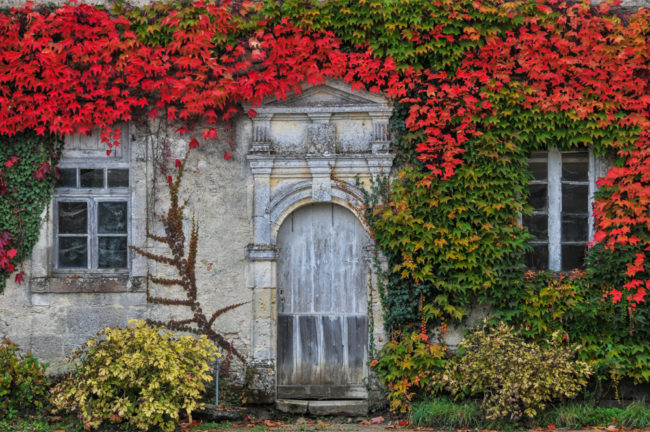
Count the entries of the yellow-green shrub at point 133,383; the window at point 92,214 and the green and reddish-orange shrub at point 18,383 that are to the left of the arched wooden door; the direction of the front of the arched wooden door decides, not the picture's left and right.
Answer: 0

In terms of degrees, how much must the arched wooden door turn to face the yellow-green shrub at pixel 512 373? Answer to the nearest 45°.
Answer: approximately 45° to its left

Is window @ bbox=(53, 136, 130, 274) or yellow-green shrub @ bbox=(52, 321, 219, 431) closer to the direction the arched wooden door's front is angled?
the yellow-green shrub

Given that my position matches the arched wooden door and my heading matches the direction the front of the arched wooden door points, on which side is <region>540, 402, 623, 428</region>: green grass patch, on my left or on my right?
on my left

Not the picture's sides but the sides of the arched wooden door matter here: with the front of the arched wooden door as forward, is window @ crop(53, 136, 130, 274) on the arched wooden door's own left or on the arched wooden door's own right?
on the arched wooden door's own right

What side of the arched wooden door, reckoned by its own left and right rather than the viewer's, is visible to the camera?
front

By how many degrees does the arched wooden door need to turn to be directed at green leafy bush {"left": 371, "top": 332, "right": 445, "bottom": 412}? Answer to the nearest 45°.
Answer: approximately 45° to its left

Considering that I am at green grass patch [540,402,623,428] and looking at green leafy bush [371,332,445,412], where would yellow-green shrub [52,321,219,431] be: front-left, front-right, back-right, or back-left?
front-left
